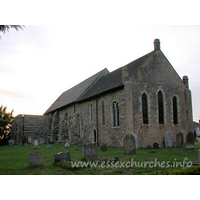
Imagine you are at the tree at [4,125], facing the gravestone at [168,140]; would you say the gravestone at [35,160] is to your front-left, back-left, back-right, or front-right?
front-right

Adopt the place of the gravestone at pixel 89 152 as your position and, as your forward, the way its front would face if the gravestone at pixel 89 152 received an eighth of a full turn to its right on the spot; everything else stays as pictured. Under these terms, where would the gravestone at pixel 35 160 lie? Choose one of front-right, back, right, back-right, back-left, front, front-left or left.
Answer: front

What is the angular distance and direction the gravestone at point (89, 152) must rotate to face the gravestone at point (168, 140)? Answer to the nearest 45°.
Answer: approximately 135° to its left

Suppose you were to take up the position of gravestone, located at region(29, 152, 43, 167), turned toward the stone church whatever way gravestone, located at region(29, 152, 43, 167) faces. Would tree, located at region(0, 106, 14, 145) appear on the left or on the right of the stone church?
left
